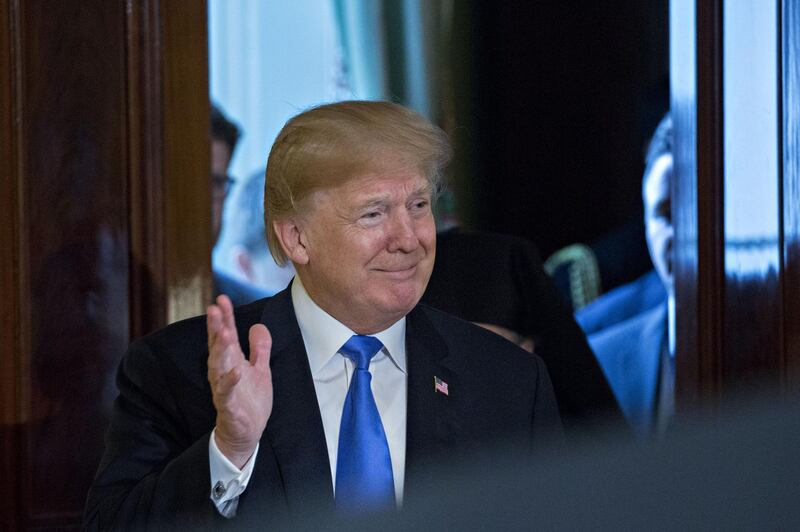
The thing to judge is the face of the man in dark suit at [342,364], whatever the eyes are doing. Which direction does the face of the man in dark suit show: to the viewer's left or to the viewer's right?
to the viewer's right

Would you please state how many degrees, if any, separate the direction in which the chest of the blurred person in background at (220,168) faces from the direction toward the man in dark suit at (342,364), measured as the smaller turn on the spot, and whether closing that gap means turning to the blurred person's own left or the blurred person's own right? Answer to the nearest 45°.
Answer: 0° — they already face them
